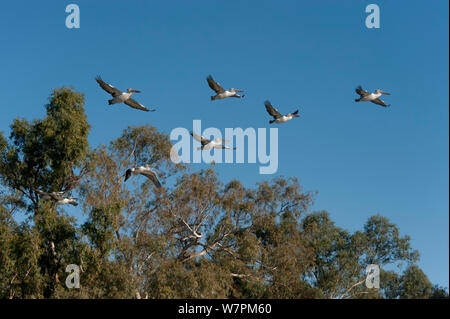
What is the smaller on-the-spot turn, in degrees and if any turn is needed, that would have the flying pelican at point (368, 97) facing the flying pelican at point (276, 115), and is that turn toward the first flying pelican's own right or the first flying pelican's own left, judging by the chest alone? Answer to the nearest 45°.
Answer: approximately 180°

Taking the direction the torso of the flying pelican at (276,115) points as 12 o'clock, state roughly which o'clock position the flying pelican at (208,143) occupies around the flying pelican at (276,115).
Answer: the flying pelican at (208,143) is roughly at 5 o'clock from the flying pelican at (276,115).

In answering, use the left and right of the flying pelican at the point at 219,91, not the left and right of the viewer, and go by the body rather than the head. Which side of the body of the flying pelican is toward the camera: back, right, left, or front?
right

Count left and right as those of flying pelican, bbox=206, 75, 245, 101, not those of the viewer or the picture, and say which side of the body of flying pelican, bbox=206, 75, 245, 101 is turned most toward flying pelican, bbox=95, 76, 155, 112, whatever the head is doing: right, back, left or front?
back

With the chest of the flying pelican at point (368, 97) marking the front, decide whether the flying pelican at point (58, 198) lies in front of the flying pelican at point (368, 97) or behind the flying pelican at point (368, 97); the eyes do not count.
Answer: behind

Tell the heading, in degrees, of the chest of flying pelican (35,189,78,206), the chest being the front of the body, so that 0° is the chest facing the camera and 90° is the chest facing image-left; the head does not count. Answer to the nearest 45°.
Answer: approximately 270°

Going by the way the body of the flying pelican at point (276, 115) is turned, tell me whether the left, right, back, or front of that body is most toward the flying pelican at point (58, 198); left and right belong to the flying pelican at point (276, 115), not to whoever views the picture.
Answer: back

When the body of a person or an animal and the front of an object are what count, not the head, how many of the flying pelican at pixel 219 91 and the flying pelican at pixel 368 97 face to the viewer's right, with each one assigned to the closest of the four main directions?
2

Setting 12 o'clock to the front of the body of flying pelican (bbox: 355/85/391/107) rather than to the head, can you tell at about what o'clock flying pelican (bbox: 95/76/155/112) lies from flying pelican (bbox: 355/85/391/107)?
flying pelican (bbox: 95/76/155/112) is roughly at 5 o'clock from flying pelican (bbox: 355/85/391/107).

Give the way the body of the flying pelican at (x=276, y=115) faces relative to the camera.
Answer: to the viewer's right

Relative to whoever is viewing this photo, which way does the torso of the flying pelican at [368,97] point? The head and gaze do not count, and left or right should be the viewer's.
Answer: facing to the right of the viewer
